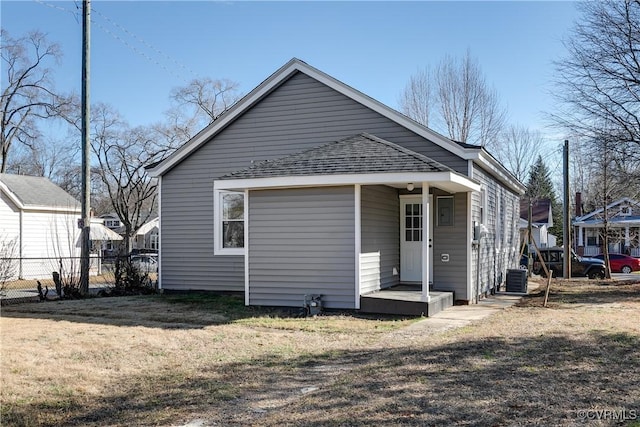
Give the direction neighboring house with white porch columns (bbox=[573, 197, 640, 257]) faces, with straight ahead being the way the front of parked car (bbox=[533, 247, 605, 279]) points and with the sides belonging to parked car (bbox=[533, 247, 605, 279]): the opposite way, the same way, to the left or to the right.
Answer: to the right

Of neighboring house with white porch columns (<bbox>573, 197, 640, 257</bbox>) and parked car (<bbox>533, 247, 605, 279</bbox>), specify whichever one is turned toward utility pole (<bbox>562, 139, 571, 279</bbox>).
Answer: the neighboring house with white porch columns

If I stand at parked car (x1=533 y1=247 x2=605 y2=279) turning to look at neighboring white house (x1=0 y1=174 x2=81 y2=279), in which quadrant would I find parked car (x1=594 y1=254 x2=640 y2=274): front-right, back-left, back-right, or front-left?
back-right

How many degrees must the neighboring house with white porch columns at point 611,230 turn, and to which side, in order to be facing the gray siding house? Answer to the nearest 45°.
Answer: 0° — it already faces it

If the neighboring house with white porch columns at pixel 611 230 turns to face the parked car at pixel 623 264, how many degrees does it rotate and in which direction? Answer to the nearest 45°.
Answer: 0° — it already faces it

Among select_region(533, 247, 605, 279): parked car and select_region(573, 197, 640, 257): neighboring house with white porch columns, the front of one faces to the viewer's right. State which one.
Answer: the parked car

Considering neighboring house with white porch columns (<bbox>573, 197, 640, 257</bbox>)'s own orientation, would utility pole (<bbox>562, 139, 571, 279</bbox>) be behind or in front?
in front

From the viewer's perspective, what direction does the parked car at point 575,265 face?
to the viewer's right

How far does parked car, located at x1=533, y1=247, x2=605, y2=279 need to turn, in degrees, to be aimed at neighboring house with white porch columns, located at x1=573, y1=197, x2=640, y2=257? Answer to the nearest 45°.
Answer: approximately 90° to its left
